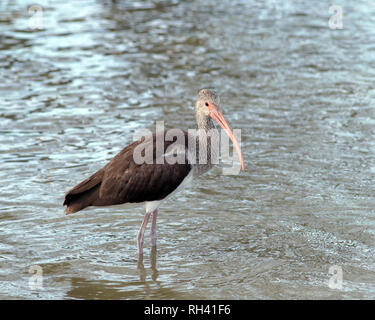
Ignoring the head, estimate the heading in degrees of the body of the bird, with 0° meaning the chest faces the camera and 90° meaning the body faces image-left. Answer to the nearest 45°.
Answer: approximately 270°
